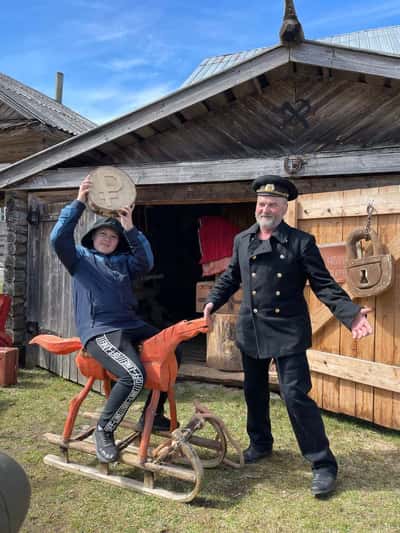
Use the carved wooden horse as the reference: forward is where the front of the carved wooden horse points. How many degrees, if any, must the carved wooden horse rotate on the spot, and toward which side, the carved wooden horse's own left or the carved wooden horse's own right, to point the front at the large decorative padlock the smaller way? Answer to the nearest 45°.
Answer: approximately 45° to the carved wooden horse's own left

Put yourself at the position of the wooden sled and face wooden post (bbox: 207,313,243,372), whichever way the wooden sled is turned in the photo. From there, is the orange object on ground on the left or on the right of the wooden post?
left

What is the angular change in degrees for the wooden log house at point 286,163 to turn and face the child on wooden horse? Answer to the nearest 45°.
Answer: approximately 45° to its right

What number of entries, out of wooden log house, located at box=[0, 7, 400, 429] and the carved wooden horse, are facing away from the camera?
0

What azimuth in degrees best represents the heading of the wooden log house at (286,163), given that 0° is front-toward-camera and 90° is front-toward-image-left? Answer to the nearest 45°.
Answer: approximately 0°

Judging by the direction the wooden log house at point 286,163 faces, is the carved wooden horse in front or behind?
in front

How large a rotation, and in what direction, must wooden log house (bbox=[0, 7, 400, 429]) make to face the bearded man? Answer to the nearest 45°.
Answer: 0° — it already faces them

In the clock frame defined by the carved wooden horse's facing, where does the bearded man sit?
The bearded man is roughly at 11 o'clock from the carved wooden horse.
